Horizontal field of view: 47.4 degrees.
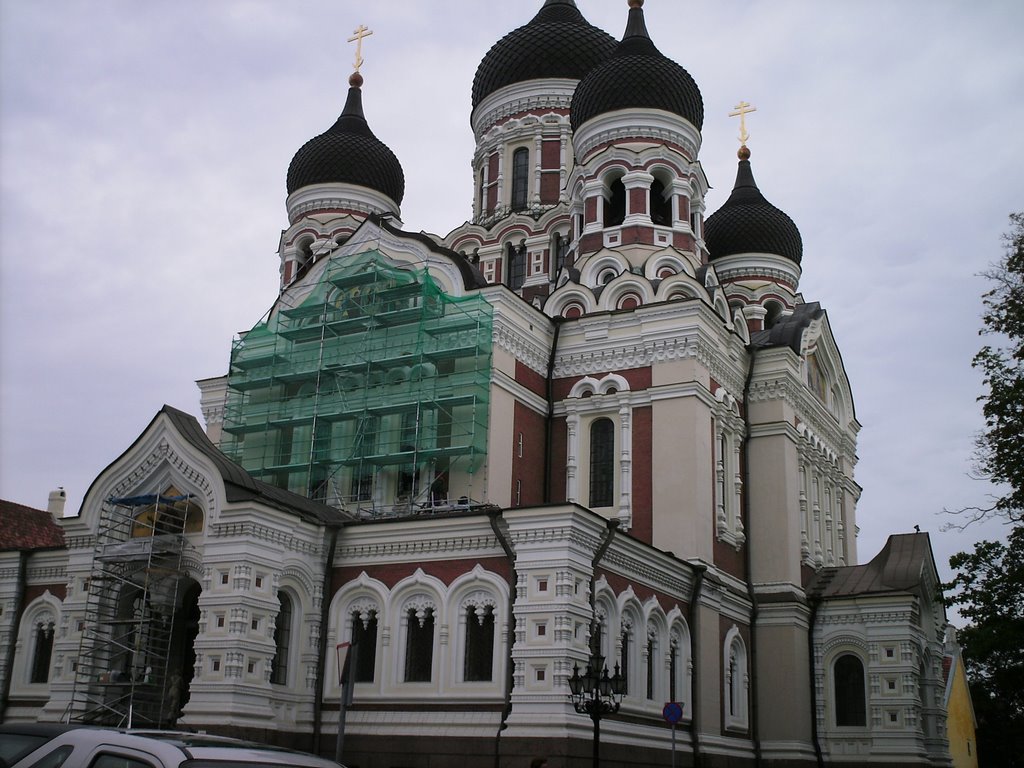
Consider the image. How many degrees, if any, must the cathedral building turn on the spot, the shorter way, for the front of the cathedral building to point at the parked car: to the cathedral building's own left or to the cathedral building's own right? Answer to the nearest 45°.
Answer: approximately 45° to the cathedral building's own left

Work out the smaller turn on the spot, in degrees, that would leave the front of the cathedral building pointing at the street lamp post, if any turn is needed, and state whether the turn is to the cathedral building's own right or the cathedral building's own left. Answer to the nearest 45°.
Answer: approximately 45° to the cathedral building's own left

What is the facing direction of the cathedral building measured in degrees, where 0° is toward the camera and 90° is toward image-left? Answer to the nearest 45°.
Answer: approximately 45°
